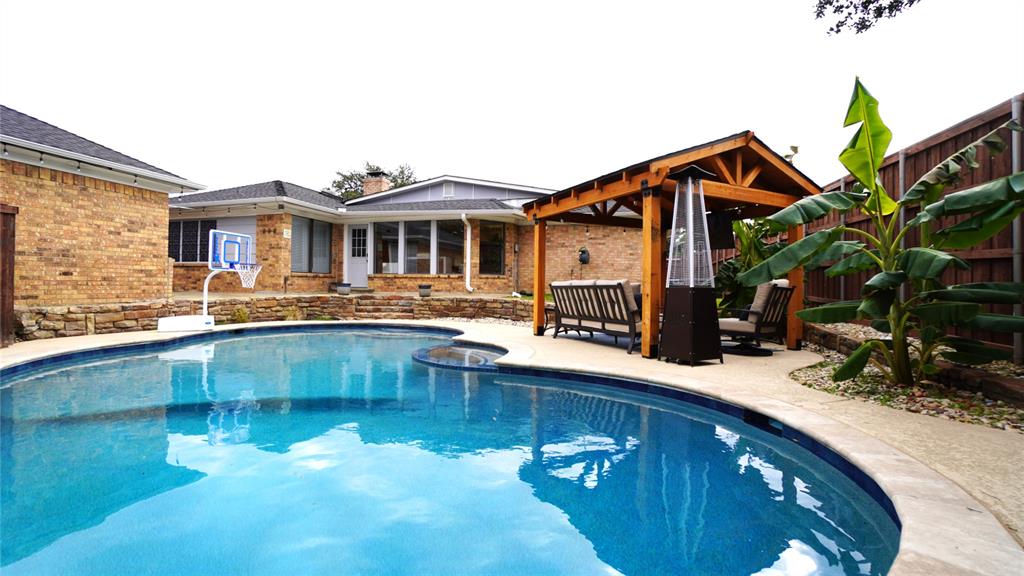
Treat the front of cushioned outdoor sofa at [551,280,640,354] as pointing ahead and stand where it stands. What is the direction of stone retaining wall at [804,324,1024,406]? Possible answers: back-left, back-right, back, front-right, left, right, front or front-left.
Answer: right

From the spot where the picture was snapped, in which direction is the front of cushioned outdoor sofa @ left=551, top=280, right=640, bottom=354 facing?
facing away from the viewer and to the right of the viewer

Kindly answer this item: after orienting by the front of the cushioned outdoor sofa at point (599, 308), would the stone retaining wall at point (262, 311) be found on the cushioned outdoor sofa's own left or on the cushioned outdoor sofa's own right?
on the cushioned outdoor sofa's own left

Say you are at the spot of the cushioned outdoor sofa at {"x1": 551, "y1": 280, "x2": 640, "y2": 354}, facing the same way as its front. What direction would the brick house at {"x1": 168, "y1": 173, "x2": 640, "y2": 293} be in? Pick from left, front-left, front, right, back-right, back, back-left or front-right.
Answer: left

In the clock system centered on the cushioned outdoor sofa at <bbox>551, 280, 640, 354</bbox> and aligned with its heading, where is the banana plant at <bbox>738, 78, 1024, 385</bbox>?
The banana plant is roughly at 3 o'clock from the cushioned outdoor sofa.

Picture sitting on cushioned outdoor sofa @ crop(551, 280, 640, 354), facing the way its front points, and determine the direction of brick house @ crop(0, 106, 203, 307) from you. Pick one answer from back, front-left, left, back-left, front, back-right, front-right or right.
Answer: back-left

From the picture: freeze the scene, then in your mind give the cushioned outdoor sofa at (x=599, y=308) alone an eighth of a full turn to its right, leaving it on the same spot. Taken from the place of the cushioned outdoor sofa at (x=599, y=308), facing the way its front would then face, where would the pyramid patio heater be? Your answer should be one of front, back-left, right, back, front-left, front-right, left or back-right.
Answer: front-right

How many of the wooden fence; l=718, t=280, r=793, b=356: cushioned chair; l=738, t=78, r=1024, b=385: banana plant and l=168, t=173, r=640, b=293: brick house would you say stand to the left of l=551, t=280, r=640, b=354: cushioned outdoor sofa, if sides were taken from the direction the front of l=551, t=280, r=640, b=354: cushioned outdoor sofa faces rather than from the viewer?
1

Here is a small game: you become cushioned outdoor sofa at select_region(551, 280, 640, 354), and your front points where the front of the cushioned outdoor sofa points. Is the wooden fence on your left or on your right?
on your right

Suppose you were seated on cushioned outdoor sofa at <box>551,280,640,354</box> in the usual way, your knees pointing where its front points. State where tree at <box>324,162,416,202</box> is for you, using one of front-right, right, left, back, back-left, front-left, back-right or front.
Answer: left

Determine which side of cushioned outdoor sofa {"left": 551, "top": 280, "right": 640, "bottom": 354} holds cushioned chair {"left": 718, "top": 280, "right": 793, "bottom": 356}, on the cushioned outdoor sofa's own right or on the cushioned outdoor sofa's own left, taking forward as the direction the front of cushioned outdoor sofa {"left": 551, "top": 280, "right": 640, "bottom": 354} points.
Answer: on the cushioned outdoor sofa's own right
